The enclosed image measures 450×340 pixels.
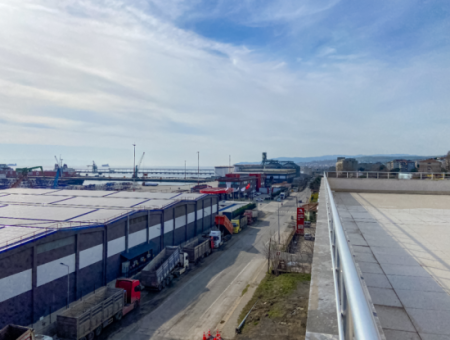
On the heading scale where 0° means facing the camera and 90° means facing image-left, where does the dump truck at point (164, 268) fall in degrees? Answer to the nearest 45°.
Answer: approximately 225°

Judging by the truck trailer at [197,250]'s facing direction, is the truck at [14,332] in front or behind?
behind

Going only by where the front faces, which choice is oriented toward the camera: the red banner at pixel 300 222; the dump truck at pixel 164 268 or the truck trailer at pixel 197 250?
the red banner

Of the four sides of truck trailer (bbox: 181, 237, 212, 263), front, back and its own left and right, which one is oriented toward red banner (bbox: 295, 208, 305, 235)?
front

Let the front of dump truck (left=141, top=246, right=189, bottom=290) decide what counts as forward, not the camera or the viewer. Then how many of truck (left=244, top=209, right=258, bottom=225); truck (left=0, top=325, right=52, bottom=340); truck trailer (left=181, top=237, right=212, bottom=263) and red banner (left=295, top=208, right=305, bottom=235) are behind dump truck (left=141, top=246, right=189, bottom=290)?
1

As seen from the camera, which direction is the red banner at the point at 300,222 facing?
toward the camera

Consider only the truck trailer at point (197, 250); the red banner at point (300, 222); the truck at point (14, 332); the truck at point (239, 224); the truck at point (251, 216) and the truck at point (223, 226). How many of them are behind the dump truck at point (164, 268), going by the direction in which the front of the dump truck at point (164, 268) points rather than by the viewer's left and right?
1

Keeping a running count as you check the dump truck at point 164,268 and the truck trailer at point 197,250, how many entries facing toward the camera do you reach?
0

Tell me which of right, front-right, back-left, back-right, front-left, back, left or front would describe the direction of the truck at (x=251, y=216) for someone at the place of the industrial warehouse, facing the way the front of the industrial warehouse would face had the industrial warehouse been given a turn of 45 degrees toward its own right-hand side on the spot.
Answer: back-left

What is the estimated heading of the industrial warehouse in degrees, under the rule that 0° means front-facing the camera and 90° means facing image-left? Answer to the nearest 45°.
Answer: approximately 315°

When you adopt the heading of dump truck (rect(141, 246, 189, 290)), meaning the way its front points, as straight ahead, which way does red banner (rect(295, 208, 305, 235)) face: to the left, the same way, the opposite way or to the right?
the opposite way

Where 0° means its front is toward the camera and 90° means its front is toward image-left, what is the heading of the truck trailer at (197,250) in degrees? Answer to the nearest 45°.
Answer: approximately 225°

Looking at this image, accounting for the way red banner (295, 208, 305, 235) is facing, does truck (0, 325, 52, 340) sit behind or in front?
in front

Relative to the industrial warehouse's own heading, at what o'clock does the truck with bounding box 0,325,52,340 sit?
The truck is roughly at 2 o'clock from the industrial warehouse.
